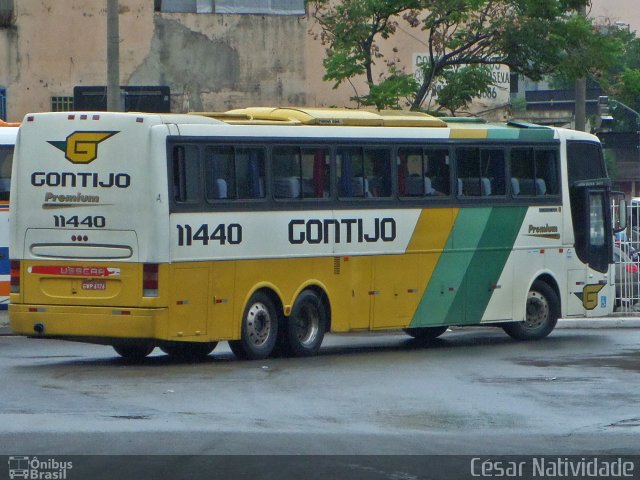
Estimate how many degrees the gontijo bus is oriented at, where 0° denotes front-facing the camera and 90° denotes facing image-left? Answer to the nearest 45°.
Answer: approximately 225°

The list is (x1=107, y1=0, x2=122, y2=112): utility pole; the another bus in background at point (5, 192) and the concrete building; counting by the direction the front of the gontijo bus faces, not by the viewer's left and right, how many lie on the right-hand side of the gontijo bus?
0

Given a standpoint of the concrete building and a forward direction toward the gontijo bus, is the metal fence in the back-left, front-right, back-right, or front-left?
front-left

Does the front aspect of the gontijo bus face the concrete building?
no

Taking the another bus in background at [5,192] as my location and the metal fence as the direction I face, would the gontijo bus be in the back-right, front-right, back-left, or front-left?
front-right

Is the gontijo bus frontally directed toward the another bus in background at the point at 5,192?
no

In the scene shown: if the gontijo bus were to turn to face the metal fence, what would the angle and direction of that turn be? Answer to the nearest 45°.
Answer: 0° — it already faces it

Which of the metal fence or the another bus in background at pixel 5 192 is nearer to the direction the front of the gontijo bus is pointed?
the metal fence

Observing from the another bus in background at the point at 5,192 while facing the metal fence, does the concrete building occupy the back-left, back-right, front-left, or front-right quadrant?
front-left

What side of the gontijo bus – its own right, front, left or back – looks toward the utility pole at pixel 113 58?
left
